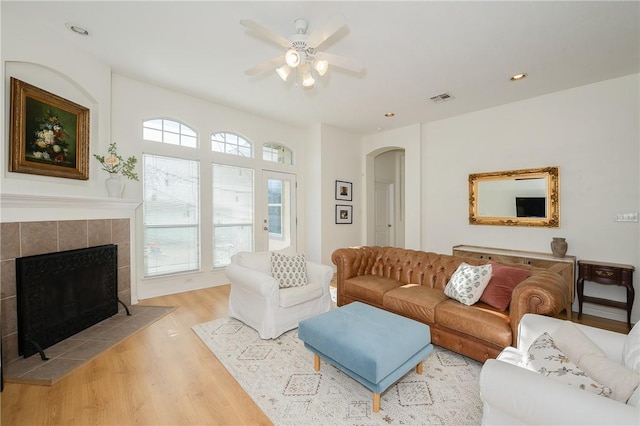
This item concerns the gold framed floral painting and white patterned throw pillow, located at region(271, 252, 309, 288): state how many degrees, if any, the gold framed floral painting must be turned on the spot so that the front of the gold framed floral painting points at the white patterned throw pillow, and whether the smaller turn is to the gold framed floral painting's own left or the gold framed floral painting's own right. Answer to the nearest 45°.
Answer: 0° — it already faces it

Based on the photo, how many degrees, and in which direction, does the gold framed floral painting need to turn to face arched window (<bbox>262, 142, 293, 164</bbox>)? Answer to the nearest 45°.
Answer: approximately 45° to its left

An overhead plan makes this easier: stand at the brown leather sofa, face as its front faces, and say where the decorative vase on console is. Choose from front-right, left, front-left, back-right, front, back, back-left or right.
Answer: back

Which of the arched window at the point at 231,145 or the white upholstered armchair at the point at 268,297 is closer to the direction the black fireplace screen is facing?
the white upholstered armchair

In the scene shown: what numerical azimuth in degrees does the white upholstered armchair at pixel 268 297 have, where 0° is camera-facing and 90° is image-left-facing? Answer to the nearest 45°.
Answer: approximately 315°

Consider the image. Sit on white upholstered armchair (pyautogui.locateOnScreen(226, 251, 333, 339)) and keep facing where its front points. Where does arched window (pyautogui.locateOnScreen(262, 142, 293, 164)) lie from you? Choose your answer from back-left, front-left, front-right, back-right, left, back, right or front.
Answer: back-left

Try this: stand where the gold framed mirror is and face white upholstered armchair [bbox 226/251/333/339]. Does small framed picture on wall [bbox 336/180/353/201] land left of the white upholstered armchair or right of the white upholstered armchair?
right

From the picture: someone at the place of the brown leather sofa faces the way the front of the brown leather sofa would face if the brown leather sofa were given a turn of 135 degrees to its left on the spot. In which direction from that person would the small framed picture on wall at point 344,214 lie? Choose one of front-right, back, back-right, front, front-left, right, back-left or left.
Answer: back-left

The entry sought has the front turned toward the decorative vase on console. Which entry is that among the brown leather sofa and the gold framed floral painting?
the gold framed floral painting

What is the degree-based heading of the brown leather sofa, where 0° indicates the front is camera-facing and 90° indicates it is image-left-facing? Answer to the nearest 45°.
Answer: approximately 45°

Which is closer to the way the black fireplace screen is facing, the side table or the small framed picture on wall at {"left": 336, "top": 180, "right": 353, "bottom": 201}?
the side table

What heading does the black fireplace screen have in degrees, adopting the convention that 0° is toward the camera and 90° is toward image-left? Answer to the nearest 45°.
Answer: approximately 315°

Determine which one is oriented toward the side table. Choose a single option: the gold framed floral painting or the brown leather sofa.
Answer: the gold framed floral painting

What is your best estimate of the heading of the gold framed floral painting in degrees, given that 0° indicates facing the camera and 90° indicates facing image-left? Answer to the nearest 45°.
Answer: approximately 315°
